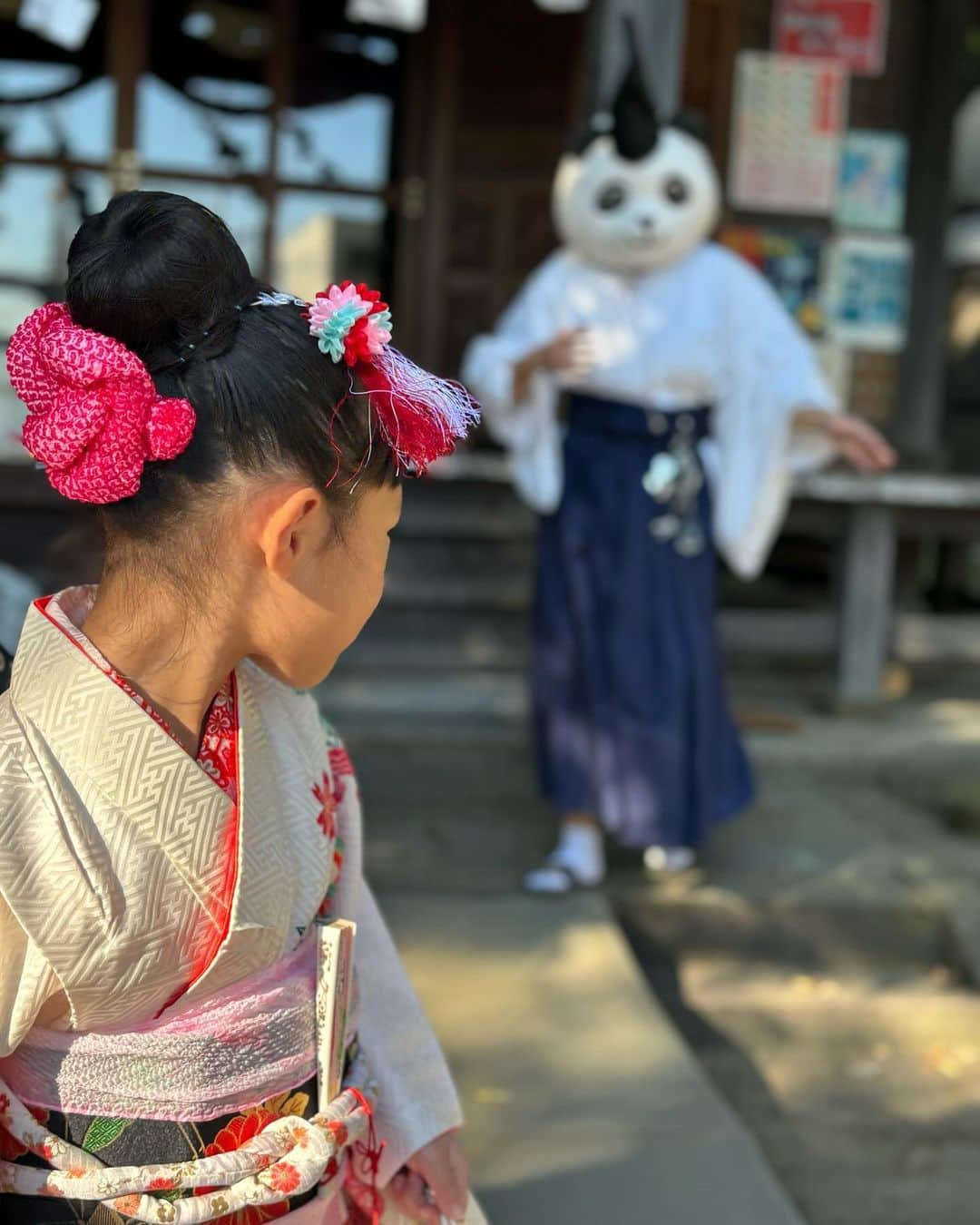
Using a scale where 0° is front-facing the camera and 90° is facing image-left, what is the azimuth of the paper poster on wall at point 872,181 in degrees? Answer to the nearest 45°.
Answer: approximately 0°

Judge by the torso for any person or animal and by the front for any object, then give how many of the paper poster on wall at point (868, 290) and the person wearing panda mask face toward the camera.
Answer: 2

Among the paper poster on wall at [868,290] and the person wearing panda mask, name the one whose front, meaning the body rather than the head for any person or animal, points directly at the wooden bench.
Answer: the paper poster on wall
